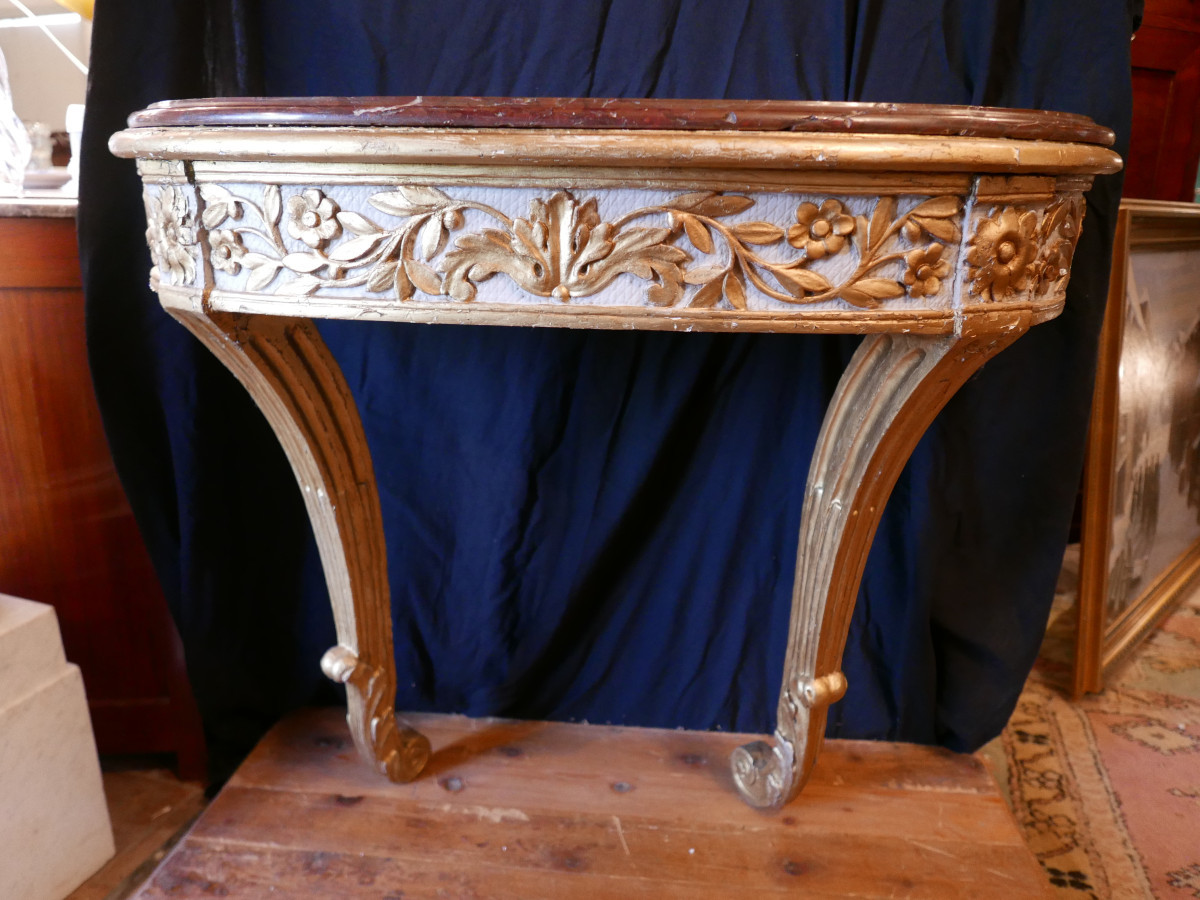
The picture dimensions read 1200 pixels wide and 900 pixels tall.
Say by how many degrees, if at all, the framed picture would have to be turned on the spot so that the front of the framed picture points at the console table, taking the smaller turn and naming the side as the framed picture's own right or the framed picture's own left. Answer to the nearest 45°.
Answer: approximately 45° to the framed picture's own right

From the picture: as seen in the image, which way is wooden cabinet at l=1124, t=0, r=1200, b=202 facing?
toward the camera

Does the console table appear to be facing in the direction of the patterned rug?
no

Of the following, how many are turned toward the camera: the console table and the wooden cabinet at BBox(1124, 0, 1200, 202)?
2

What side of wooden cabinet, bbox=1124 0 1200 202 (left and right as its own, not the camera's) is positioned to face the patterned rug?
front

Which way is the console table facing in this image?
toward the camera

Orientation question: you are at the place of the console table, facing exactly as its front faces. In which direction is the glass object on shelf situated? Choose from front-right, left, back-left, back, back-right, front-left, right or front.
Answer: back-right

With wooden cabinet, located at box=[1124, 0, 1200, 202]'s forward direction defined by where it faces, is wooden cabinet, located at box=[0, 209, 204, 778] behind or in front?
in front

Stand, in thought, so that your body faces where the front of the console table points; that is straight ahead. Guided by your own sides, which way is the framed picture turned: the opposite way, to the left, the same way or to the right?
the same way

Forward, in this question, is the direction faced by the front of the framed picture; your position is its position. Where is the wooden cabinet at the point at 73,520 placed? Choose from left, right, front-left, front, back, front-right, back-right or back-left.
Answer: right

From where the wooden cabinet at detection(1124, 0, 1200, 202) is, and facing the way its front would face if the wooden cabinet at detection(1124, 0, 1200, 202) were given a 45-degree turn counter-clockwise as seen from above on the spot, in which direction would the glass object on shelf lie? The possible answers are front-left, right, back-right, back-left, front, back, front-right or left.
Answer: right

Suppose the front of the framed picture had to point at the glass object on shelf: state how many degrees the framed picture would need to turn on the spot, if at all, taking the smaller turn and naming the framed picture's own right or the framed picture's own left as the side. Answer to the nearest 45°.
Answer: approximately 90° to the framed picture's own right

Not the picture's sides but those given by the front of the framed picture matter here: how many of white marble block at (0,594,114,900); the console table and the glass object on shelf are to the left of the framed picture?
0
